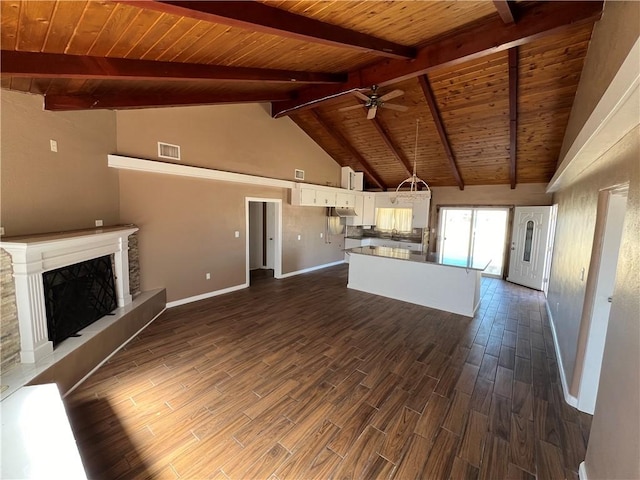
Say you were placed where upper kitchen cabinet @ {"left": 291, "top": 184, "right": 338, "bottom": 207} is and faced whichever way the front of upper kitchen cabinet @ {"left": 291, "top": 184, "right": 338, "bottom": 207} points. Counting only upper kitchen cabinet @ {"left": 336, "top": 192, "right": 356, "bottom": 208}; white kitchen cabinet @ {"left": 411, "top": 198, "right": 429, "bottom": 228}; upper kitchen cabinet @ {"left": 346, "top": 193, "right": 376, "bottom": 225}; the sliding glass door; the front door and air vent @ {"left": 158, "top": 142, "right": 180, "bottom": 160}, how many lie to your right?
1

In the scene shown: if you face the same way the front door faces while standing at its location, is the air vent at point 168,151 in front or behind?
in front

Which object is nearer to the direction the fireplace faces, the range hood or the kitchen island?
the kitchen island

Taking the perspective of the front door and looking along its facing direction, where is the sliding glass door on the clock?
The sliding glass door is roughly at 2 o'clock from the front door.

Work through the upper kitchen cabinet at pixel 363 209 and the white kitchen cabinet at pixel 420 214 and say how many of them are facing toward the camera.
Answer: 2

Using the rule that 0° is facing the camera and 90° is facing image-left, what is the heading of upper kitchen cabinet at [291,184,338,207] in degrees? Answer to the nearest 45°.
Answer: approximately 315°

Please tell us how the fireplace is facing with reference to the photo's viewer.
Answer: facing the viewer and to the right of the viewer

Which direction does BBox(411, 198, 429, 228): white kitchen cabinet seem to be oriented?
toward the camera

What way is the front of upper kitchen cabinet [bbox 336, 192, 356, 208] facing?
toward the camera

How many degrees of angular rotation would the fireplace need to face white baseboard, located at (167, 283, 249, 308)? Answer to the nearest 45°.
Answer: approximately 90° to its left

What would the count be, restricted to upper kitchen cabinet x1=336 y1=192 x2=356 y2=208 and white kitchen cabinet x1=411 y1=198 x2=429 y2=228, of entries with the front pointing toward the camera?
2

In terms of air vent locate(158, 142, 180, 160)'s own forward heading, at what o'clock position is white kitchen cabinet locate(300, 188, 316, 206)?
The white kitchen cabinet is roughly at 10 o'clock from the air vent.

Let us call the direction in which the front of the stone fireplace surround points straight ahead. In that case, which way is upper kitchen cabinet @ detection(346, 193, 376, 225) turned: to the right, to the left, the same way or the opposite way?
to the right

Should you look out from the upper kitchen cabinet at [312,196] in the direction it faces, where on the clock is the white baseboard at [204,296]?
The white baseboard is roughly at 3 o'clock from the upper kitchen cabinet.

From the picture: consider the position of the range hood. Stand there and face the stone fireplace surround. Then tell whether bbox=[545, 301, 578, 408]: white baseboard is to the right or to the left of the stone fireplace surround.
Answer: left

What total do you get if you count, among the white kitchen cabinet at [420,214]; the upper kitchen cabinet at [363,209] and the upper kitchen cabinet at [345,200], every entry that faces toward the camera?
3
